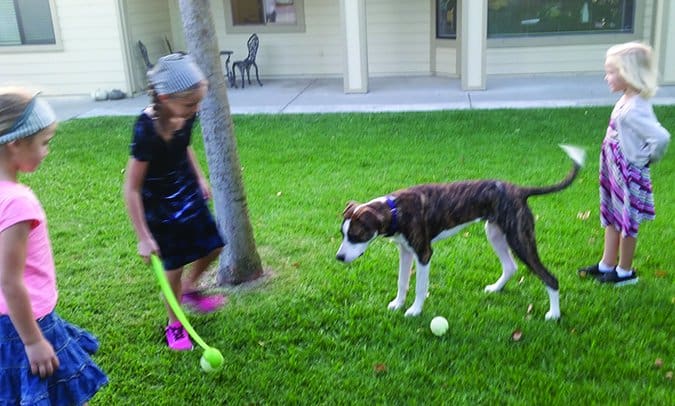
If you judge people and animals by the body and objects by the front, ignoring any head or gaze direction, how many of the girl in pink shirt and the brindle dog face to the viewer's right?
1

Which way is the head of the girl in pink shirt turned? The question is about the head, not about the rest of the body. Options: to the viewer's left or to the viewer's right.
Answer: to the viewer's right

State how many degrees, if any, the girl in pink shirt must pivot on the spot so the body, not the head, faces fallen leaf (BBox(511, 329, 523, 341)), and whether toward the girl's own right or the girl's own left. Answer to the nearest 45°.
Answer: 0° — they already face it

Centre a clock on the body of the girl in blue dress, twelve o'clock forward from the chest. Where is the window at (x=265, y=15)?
The window is roughly at 8 o'clock from the girl in blue dress.

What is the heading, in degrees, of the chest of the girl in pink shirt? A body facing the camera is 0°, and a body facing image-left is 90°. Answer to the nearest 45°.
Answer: approximately 270°

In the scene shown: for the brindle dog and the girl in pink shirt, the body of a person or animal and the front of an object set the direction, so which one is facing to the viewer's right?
the girl in pink shirt

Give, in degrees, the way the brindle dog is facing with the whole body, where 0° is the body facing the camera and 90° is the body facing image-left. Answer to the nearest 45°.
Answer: approximately 90°

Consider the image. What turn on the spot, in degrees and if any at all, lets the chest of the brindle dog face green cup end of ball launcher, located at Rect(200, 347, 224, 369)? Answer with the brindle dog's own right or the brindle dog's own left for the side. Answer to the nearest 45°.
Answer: approximately 45° to the brindle dog's own left
